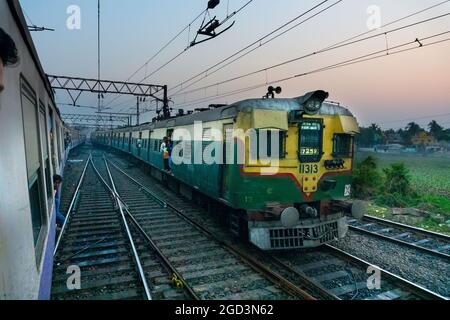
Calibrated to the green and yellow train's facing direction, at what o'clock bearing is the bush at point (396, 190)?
The bush is roughly at 9 o'clock from the green and yellow train.

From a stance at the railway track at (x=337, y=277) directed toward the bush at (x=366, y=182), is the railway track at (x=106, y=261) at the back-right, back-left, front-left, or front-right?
back-left

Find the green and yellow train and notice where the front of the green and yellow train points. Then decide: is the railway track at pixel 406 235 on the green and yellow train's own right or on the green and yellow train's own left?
on the green and yellow train's own left

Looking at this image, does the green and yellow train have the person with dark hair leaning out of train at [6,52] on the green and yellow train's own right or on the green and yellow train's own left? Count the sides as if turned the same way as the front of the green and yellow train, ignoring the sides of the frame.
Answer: on the green and yellow train's own right

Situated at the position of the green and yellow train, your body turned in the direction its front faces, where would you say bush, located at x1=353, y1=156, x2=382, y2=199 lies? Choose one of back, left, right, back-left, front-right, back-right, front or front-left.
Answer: left

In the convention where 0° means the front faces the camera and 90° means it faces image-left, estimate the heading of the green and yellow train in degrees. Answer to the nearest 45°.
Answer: approximately 315°
